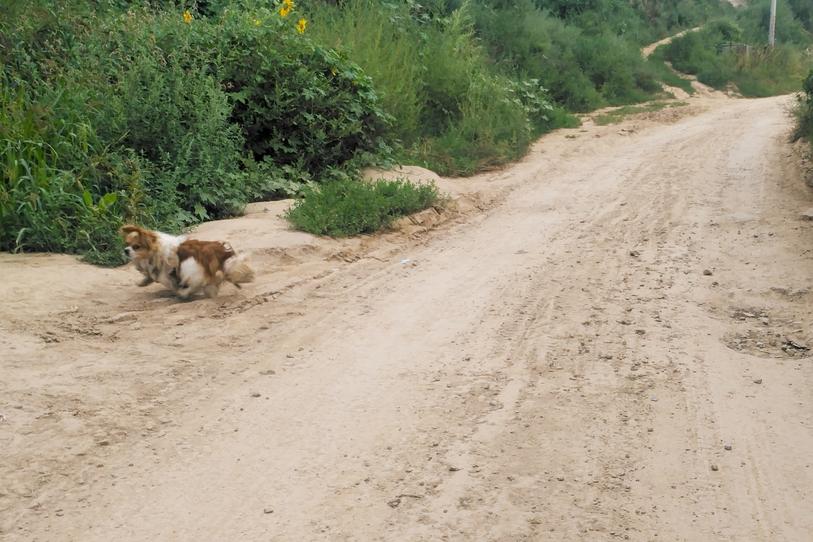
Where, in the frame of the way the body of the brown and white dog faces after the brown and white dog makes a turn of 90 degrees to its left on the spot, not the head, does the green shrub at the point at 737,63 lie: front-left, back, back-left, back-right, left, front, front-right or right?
back-left

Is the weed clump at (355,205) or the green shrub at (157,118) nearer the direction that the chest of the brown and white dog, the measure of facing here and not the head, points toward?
the green shrub

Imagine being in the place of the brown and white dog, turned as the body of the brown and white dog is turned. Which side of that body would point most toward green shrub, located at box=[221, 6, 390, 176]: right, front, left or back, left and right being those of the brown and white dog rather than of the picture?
right

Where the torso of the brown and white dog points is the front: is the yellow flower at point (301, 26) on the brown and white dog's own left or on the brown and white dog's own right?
on the brown and white dog's own right

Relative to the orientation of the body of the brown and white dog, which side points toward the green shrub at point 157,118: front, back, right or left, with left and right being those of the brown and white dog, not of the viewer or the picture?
right

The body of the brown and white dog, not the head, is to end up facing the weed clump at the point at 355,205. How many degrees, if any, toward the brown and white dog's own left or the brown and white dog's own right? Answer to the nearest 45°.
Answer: approximately 135° to the brown and white dog's own right

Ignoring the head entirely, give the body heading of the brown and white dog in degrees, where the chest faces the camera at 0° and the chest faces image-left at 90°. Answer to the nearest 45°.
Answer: approximately 90°
